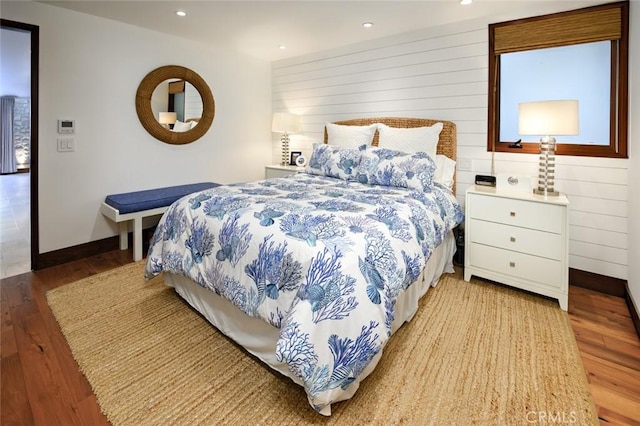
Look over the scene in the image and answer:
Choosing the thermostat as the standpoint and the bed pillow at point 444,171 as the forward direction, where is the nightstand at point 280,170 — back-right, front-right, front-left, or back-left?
front-left

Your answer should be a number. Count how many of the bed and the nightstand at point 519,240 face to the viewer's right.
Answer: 0

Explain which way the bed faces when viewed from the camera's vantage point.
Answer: facing the viewer and to the left of the viewer

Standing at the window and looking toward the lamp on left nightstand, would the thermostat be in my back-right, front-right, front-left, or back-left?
front-left

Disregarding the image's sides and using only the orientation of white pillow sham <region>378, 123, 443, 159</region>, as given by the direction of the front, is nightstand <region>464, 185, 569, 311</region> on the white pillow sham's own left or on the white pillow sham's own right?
on the white pillow sham's own left

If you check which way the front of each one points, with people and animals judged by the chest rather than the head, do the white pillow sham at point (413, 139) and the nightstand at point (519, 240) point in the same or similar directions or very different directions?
same or similar directions

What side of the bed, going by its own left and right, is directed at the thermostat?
right
